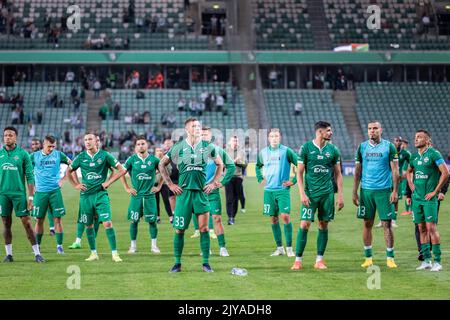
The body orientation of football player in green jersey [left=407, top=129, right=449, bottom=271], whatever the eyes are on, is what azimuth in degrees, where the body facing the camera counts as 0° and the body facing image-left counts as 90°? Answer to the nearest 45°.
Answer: approximately 45°

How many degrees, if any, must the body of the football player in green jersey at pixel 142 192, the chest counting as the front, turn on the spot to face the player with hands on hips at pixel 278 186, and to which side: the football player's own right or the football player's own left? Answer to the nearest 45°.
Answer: approximately 45° to the football player's own left

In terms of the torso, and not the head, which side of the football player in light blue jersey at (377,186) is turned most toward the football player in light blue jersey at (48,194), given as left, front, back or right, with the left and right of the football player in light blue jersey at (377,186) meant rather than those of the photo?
right

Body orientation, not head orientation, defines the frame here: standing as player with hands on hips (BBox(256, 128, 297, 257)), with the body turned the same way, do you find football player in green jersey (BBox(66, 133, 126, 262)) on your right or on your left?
on your right

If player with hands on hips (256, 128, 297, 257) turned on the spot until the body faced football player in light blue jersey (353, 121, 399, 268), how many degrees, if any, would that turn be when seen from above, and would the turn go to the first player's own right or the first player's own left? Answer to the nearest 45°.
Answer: approximately 45° to the first player's own left
